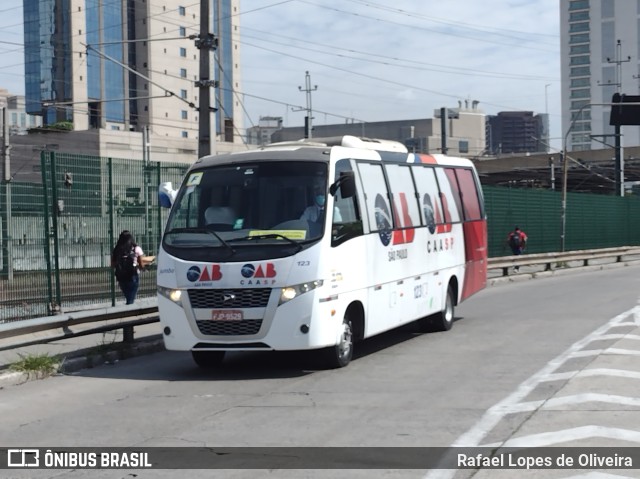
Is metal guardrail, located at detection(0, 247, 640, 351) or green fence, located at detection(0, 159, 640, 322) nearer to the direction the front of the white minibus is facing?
the metal guardrail

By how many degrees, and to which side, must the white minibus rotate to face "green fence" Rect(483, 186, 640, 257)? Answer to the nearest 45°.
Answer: approximately 135° to its right

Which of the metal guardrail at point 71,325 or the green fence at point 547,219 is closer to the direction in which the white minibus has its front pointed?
the metal guardrail

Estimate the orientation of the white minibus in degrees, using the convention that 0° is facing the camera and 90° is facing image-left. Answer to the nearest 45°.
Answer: approximately 45°

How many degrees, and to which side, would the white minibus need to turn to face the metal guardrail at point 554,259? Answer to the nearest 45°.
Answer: approximately 135° to its right

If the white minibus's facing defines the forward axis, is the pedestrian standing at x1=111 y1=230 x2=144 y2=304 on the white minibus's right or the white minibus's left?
on its right

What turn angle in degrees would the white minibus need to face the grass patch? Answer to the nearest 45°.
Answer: approximately 45° to its right

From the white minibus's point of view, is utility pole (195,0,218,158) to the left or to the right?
on its right

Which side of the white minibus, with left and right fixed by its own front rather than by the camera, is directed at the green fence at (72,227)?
right

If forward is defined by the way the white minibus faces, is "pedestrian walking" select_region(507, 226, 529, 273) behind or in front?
behind

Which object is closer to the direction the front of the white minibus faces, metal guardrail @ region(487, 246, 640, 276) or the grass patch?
the grass patch

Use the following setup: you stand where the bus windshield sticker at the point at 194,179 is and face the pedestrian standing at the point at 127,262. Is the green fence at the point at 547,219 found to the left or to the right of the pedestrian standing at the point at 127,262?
right
